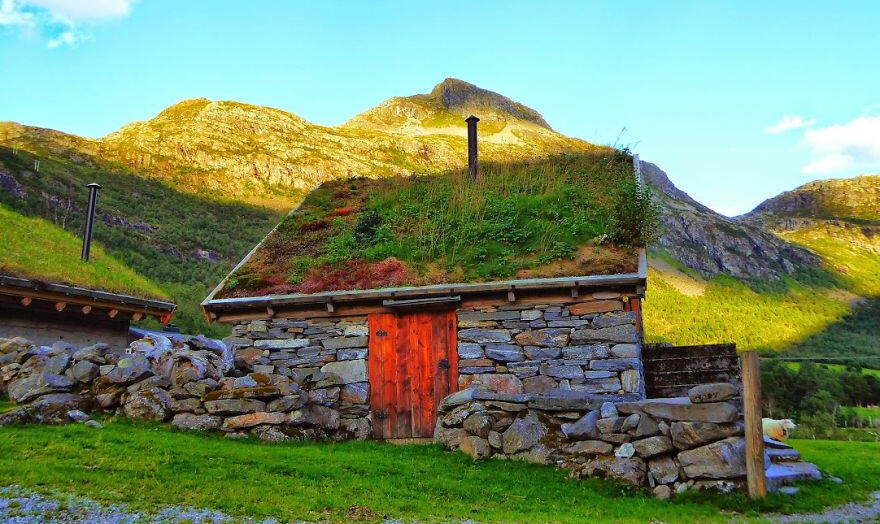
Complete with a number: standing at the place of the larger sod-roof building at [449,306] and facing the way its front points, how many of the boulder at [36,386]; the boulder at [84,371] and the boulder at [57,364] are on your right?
3

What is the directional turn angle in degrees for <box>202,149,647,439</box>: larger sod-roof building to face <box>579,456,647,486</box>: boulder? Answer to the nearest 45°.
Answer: approximately 45° to its left

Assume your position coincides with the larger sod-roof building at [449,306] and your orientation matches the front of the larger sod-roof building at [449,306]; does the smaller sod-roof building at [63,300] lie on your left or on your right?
on your right

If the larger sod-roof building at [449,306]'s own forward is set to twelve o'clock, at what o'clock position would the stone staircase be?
The stone staircase is roughly at 10 o'clock from the larger sod-roof building.

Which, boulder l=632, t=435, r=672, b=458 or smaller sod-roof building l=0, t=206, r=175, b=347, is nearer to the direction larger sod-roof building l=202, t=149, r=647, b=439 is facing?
the boulder

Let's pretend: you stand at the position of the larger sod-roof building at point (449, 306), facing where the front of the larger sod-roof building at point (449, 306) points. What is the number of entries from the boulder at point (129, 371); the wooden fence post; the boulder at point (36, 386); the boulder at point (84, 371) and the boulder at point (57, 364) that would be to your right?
4

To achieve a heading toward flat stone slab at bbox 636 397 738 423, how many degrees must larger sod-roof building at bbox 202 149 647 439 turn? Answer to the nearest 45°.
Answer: approximately 45° to its left

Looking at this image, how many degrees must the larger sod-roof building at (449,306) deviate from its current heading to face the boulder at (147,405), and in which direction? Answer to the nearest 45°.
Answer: approximately 90° to its right

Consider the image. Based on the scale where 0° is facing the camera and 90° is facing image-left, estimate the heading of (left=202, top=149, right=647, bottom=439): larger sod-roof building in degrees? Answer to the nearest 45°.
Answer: approximately 0°

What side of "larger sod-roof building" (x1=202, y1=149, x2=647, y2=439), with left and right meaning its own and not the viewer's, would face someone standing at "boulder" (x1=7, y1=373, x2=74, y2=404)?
right
